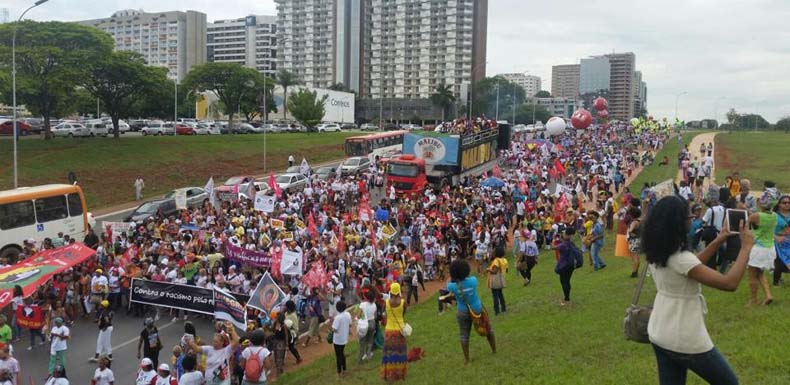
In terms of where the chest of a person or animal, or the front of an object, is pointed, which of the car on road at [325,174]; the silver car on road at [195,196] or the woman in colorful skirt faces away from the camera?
the woman in colorful skirt

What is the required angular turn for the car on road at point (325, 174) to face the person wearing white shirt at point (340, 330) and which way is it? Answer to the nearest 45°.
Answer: approximately 45° to its left

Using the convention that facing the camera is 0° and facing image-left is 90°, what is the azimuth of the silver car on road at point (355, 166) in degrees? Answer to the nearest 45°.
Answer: approximately 45°

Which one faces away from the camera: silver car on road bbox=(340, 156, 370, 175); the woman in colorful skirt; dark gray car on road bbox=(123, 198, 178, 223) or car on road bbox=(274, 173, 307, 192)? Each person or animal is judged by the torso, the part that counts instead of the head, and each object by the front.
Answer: the woman in colorful skirt

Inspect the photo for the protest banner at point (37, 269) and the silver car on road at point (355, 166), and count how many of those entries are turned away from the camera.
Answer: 0

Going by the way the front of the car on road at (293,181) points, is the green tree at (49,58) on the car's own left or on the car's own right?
on the car's own right

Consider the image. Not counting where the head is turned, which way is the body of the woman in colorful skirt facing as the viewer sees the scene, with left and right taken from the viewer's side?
facing away from the viewer

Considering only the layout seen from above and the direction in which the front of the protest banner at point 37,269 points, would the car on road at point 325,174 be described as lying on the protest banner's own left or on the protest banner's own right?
on the protest banner's own left

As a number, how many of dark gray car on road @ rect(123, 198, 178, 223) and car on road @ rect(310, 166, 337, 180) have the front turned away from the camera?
0

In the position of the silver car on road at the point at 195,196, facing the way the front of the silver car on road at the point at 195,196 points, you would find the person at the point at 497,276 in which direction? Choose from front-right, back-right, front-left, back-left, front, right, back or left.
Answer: front-left
